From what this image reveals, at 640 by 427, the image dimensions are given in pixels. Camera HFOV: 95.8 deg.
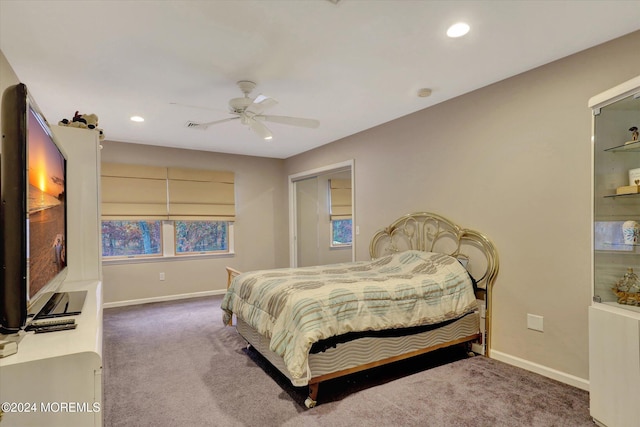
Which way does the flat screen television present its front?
to the viewer's right

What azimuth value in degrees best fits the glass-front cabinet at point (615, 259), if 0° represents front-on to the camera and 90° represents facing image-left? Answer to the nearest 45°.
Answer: approximately 45°

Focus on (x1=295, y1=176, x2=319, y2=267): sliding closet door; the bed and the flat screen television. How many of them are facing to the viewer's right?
1

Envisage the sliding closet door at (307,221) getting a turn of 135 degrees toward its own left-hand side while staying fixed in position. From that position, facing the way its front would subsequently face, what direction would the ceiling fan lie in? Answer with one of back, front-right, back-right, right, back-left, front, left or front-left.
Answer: right

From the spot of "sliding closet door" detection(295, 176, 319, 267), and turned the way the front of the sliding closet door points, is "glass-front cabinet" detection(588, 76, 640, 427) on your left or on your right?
on your left

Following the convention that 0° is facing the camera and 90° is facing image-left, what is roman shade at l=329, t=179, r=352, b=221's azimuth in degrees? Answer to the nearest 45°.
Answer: approximately 0°

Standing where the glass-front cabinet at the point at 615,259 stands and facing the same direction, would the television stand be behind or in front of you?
in front

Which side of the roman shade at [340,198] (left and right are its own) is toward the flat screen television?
front

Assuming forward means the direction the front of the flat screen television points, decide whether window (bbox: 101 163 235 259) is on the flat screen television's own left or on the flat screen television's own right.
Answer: on the flat screen television's own left

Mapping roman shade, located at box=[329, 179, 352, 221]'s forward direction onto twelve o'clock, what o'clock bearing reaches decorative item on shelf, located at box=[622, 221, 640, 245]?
The decorative item on shelf is roughly at 11 o'clock from the roman shade.

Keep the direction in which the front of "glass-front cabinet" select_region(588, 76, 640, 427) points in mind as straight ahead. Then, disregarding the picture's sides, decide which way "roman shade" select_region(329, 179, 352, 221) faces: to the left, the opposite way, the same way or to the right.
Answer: to the left

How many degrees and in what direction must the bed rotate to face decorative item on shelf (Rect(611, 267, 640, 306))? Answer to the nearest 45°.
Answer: approximately 135° to its left
